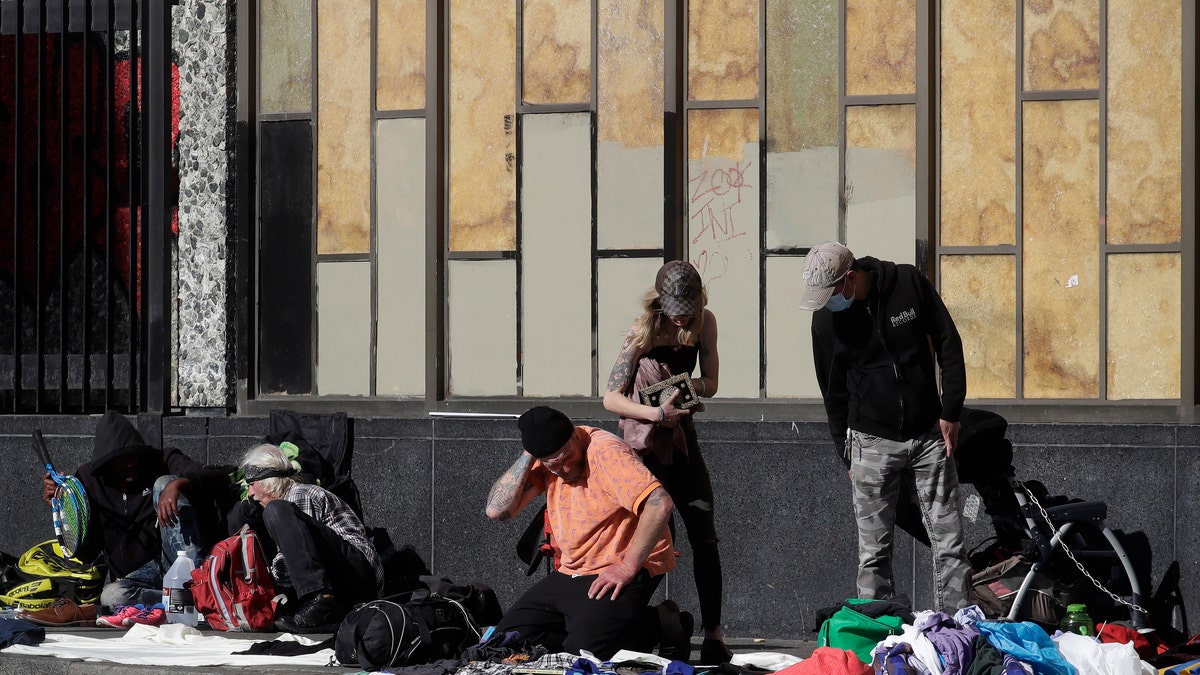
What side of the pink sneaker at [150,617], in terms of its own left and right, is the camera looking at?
left

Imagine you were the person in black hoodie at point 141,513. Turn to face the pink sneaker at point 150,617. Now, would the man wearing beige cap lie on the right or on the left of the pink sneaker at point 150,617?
left

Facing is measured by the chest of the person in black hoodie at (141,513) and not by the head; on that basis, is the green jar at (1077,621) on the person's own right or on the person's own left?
on the person's own left

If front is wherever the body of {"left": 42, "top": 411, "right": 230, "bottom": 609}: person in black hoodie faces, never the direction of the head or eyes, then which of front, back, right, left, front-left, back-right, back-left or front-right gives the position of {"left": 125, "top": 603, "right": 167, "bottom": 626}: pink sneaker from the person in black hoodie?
front

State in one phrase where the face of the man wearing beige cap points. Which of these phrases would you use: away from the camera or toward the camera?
toward the camera

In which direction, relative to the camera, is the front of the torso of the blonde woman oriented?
toward the camera

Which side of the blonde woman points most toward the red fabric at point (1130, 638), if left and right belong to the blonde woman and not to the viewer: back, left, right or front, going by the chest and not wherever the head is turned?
left

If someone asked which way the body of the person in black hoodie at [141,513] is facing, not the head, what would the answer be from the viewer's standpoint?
toward the camera

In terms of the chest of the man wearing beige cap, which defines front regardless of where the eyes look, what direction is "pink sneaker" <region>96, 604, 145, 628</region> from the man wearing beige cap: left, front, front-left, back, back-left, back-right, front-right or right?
front-right

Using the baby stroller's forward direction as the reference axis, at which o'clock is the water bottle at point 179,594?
The water bottle is roughly at 6 o'clock from the baby stroller.

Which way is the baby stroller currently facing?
to the viewer's right

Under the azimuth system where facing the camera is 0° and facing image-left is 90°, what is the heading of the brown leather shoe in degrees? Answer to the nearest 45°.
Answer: approximately 90°

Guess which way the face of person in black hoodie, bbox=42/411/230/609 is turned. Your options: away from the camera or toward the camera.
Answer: toward the camera
